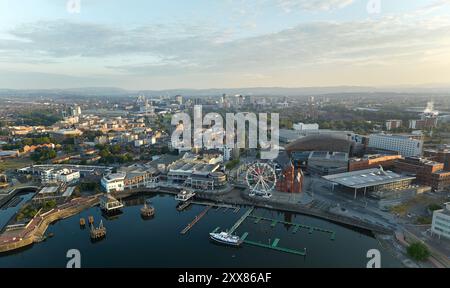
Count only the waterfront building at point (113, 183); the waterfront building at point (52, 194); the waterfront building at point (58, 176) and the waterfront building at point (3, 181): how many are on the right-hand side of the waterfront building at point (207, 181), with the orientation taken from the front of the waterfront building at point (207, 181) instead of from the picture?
4

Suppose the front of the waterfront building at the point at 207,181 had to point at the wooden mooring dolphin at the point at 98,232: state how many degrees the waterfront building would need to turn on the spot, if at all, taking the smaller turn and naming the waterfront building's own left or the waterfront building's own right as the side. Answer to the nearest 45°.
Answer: approximately 45° to the waterfront building's own right

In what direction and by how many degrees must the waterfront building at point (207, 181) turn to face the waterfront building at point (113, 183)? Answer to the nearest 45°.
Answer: approximately 90° to its right

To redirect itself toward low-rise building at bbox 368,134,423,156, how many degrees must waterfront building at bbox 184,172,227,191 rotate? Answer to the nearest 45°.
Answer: approximately 90° to its left

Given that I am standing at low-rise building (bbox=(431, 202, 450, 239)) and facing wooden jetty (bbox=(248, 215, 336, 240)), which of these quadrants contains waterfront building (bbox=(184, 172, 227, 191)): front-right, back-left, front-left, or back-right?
front-right

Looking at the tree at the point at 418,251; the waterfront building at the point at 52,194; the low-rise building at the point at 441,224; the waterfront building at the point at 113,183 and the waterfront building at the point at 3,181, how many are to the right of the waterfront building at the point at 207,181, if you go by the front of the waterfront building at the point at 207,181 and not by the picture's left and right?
3

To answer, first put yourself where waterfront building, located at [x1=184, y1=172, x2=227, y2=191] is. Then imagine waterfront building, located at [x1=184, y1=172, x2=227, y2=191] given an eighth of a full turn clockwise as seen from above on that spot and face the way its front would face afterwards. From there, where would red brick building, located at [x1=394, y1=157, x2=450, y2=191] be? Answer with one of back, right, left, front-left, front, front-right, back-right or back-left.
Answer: back-left

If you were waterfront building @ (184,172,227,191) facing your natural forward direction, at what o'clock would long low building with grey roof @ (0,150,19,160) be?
long low building with grey roof @ (0,150,19,160) is roughly at 4 o'clock from waterfront building @ (184,172,227,191).

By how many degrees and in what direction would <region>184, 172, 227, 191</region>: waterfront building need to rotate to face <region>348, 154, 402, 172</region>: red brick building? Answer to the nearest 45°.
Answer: approximately 90° to its left

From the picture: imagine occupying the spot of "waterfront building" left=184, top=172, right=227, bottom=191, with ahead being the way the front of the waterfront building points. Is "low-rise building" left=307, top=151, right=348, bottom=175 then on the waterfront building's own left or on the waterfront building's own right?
on the waterfront building's own left

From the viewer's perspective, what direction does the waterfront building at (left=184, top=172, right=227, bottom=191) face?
toward the camera

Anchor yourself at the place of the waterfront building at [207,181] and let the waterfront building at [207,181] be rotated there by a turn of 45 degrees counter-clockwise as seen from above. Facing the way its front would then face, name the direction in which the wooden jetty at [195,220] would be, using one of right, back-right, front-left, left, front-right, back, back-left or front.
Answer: front-right

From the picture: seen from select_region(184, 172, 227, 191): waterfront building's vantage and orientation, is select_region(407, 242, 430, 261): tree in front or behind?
in front

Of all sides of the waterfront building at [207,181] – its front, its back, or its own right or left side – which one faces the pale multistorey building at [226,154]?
back

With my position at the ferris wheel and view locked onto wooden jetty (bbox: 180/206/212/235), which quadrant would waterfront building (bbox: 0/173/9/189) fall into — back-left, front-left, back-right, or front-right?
front-right

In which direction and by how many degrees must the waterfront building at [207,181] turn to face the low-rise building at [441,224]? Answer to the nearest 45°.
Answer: approximately 45° to its left

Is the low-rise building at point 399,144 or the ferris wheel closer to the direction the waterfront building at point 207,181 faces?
the ferris wheel
